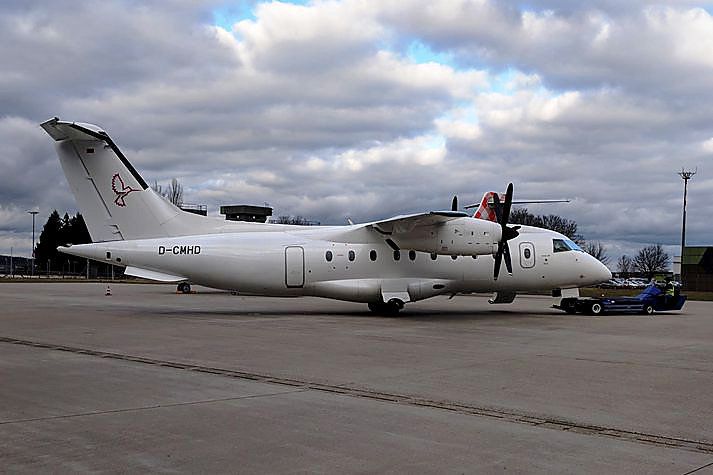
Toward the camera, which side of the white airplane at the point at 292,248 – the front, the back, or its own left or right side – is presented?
right

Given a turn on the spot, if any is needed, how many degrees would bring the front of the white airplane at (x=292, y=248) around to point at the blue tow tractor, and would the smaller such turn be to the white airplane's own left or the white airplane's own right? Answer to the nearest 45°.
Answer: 0° — it already faces it
